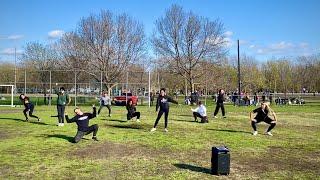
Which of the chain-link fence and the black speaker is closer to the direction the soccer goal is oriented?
the black speaker

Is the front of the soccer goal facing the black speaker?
yes
